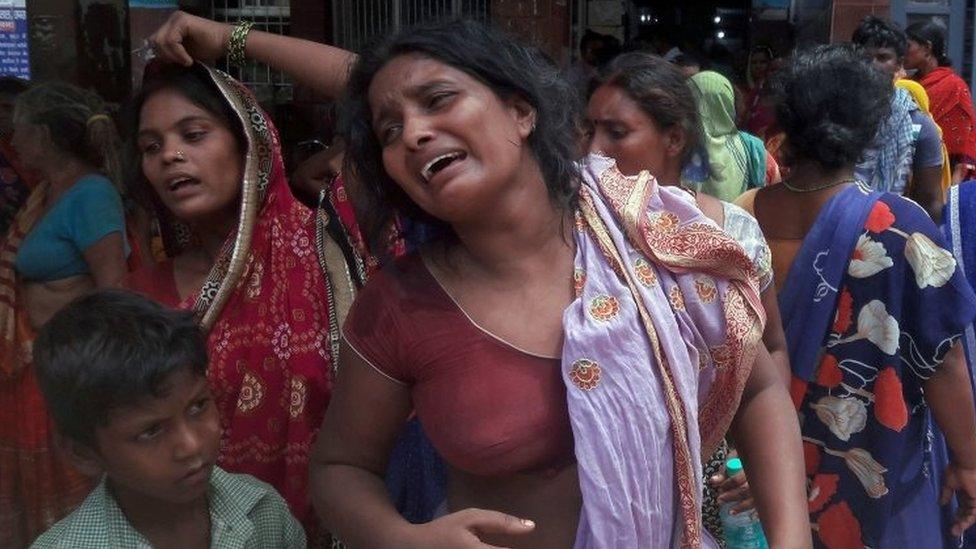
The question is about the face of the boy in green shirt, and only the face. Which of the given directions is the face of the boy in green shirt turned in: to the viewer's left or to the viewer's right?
to the viewer's right

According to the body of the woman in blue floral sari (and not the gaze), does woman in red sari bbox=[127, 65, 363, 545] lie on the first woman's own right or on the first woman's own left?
on the first woman's own left

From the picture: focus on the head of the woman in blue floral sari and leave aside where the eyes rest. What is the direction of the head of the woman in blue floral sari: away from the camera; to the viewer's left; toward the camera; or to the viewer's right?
away from the camera

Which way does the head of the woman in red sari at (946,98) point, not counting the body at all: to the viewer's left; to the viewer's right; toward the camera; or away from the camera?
to the viewer's left

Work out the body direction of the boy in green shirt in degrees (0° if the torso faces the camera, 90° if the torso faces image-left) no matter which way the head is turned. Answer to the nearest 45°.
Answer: approximately 315°

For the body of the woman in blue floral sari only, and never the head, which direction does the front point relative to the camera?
away from the camera
